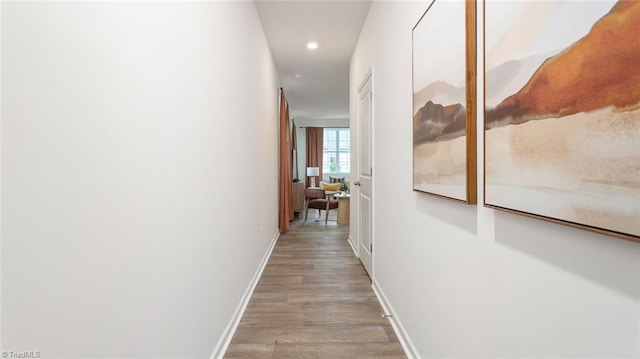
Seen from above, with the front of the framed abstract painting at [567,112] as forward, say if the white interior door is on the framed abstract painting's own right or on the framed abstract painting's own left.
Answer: on the framed abstract painting's own right

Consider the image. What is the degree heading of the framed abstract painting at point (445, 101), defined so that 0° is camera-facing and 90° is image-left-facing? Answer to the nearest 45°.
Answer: approximately 45°

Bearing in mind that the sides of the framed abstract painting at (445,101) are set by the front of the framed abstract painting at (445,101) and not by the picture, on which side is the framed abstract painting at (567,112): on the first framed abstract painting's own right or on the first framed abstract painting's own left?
on the first framed abstract painting's own left

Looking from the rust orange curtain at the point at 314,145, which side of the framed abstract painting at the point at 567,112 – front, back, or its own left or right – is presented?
right

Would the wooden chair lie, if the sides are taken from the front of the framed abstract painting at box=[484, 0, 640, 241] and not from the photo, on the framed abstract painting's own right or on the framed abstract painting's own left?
on the framed abstract painting's own right
